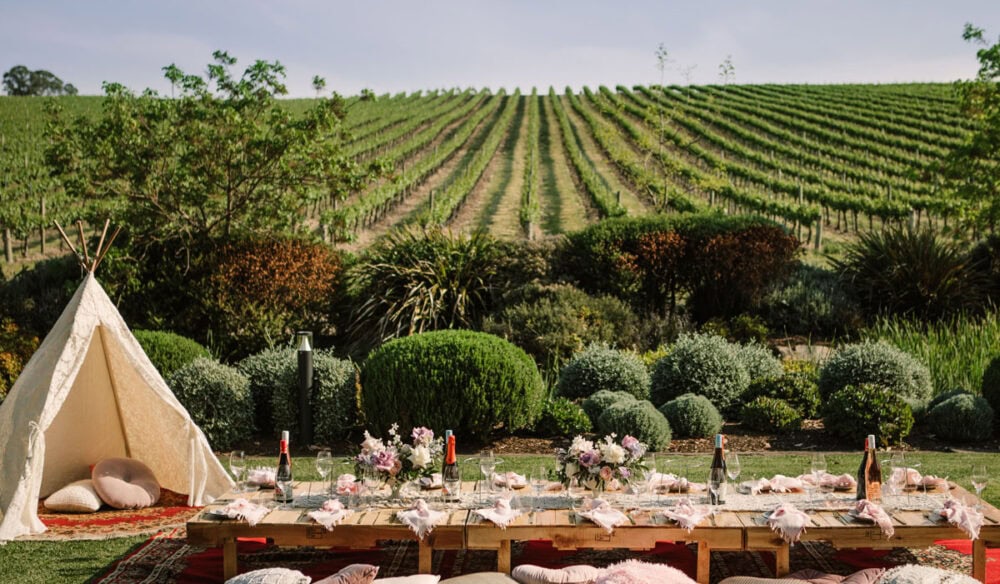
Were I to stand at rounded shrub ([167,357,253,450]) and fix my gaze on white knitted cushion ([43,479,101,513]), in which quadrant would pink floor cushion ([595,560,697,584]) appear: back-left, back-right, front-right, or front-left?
front-left

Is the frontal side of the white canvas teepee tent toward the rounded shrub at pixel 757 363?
no

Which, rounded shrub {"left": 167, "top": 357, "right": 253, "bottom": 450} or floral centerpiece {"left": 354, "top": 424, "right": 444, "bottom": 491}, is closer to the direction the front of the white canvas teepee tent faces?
the floral centerpiece

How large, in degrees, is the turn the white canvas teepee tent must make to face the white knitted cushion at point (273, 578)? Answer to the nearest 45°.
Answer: approximately 45° to its right

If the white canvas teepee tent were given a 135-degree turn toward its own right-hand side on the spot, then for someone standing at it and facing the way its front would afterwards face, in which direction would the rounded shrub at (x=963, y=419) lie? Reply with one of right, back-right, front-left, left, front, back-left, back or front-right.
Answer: back

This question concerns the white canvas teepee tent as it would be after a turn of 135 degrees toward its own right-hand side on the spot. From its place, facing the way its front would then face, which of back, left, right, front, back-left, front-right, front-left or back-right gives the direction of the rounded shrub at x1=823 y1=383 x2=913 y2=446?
back

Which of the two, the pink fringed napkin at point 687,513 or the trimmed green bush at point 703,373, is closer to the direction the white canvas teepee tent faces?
the pink fringed napkin

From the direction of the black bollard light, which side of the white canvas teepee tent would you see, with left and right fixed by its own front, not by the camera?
left

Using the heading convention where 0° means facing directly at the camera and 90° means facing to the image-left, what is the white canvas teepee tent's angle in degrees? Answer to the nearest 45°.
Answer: approximately 315°

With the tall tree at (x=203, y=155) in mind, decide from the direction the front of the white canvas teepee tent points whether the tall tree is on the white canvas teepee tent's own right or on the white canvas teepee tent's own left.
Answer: on the white canvas teepee tent's own left
